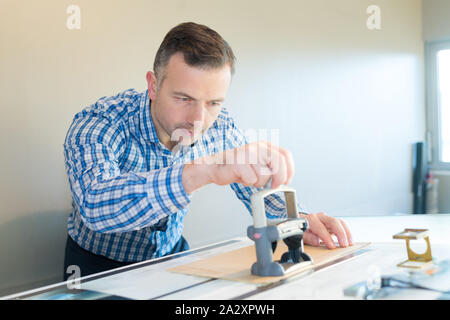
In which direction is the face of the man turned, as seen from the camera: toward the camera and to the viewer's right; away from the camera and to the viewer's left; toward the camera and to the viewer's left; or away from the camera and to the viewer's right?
toward the camera and to the viewer's right

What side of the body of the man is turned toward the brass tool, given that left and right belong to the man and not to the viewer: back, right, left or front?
front

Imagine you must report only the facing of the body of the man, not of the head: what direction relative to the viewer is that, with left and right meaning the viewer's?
facing the viewer and to the right of the viewer
